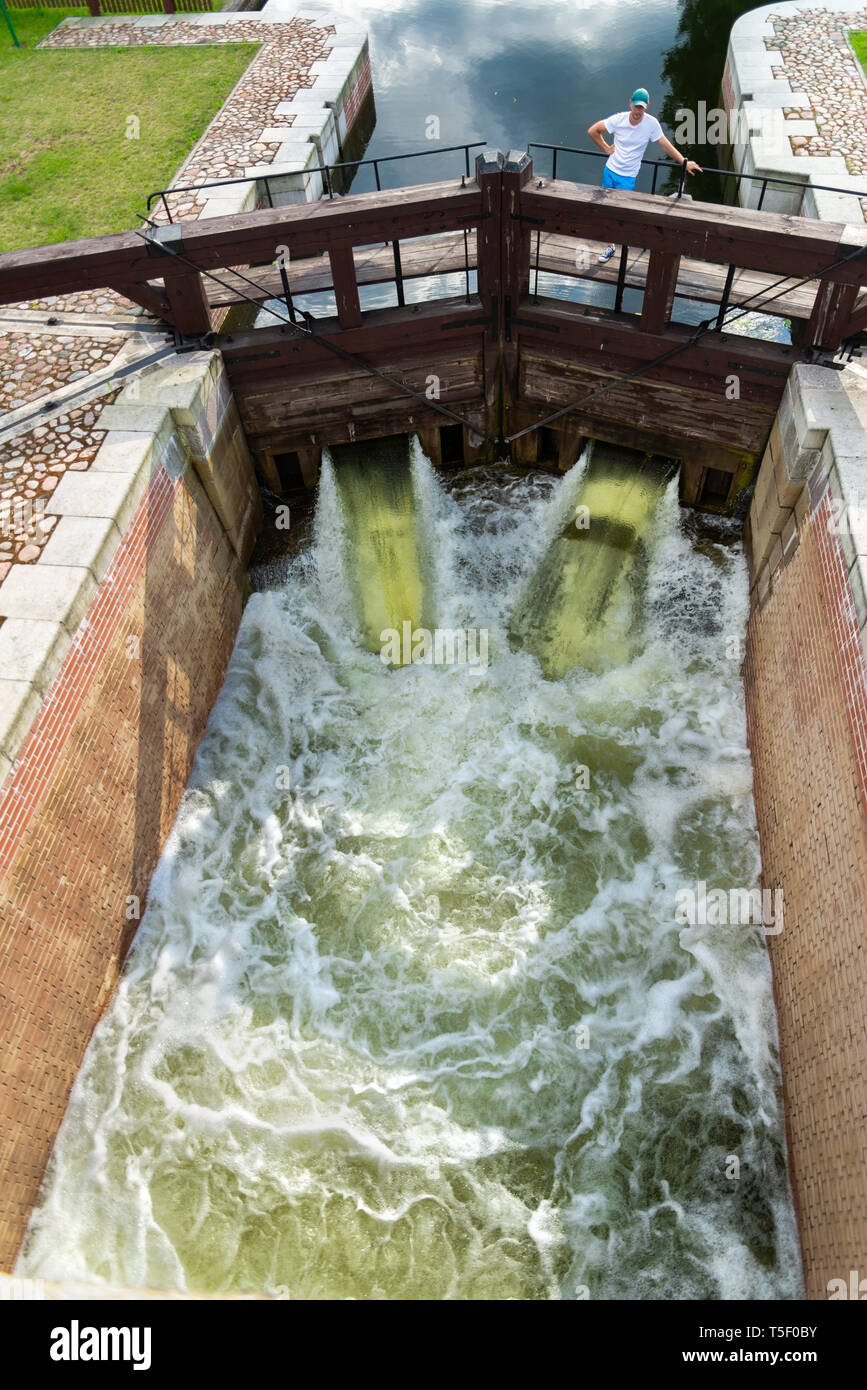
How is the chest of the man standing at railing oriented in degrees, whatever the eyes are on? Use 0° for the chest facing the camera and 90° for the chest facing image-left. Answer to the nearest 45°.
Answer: approximately 0°
